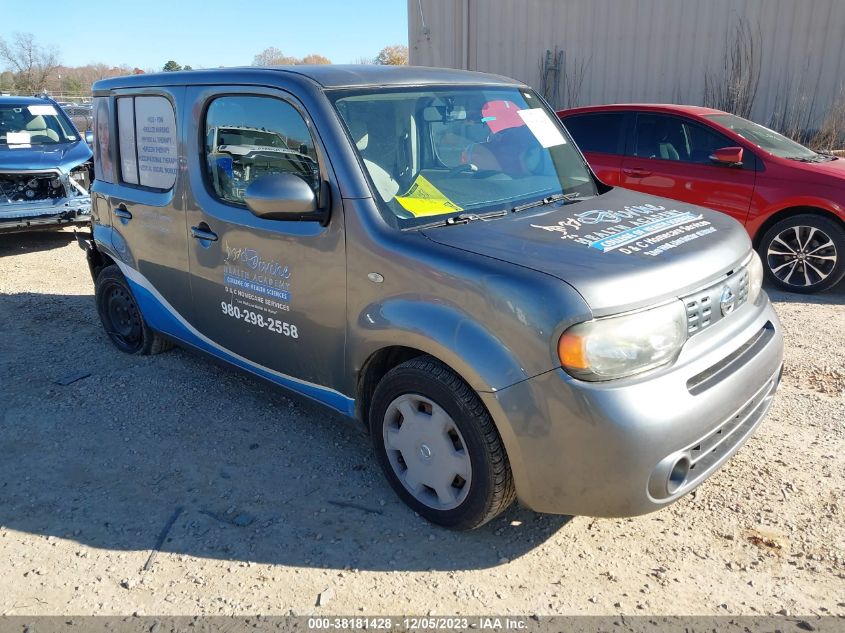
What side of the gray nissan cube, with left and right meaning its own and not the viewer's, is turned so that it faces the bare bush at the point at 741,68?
left

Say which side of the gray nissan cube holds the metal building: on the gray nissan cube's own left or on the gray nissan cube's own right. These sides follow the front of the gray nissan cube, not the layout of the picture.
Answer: on the gray nissan cube's own left

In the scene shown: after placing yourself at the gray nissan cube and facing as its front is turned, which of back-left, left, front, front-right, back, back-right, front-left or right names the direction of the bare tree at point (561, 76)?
back-left

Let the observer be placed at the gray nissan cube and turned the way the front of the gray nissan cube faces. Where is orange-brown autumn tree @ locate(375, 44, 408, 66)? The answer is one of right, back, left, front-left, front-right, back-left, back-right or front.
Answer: back-left

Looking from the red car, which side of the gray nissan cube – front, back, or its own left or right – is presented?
left

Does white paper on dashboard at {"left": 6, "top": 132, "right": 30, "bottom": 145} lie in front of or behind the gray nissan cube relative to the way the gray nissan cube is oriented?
behind

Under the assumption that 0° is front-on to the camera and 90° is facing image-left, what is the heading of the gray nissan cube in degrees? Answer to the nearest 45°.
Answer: approximately 315°
